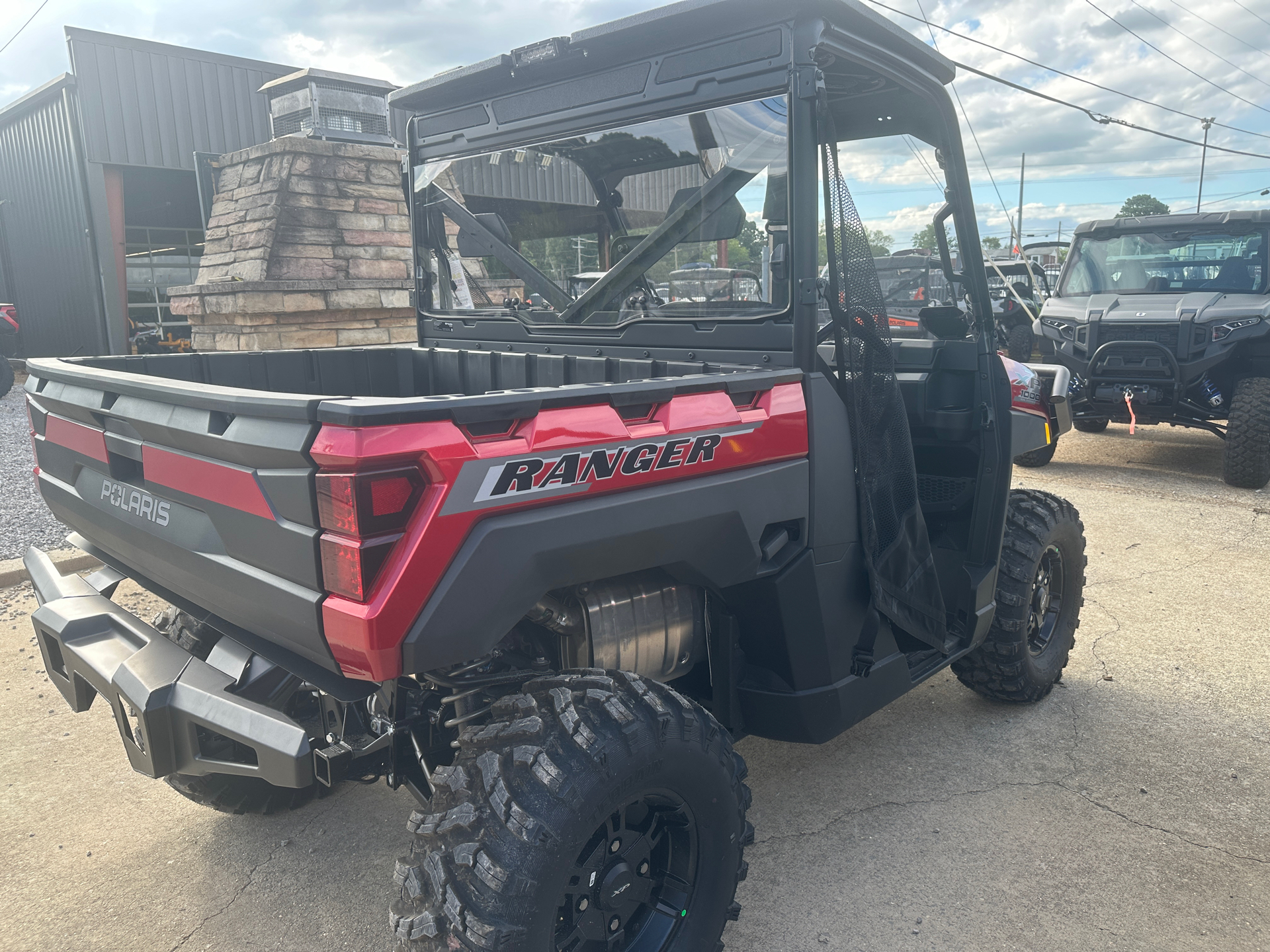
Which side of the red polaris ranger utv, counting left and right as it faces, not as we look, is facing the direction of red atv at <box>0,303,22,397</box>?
left

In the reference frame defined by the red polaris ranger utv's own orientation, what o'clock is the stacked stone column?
The stacked stone column is roughly at 10 o'clock from the red polaris ranger utv.

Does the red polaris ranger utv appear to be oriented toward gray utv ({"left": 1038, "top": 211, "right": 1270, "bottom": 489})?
yes

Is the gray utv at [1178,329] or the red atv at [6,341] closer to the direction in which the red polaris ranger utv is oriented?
the gray utv

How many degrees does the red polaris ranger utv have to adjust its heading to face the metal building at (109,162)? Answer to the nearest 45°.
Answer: approximately 90° to its left

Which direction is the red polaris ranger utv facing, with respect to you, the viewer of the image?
facing away from the viewer and to the right of the viewer
